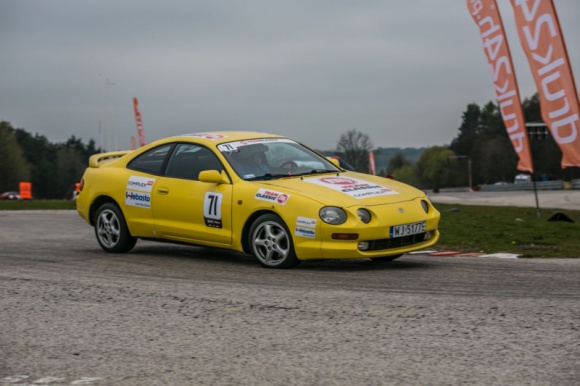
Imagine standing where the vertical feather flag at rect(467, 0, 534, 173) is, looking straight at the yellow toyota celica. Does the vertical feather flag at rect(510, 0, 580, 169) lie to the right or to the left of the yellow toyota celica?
left

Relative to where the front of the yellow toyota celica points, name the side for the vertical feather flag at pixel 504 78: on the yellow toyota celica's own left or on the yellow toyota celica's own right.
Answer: on the yellow toyota celica's own left

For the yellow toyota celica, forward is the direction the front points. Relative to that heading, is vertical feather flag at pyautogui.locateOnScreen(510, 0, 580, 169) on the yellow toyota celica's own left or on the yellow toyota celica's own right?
on the yellow toyota celica's own left

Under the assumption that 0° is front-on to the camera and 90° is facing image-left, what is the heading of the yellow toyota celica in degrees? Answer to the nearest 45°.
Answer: approximately 315°
